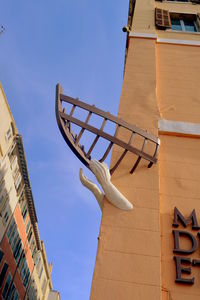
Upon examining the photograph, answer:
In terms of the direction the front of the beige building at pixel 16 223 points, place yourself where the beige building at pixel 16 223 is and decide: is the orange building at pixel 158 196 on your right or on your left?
on your right

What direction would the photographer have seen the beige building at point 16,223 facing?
facing to the right of the viewer

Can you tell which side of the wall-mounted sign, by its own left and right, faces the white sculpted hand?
right

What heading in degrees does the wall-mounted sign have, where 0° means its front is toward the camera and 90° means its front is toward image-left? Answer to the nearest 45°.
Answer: approximately 0°

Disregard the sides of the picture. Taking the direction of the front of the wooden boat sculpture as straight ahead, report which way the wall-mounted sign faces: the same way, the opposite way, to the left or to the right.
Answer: to the left

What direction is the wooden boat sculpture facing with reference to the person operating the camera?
facing to the left of the viewer
